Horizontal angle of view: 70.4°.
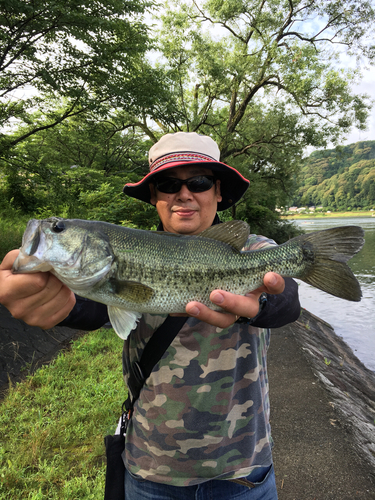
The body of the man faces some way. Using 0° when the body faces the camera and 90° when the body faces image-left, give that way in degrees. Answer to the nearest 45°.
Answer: approximately 0°

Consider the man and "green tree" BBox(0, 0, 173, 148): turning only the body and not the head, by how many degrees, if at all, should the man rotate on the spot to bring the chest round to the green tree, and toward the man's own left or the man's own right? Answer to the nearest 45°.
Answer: approximately 180°
